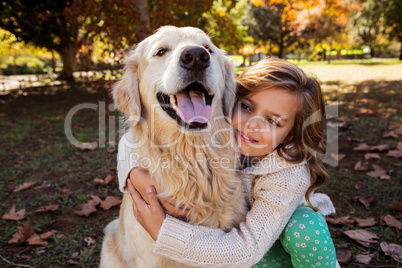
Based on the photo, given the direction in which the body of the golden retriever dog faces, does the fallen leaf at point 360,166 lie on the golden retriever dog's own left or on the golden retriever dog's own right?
on the golden retriever dog's own left

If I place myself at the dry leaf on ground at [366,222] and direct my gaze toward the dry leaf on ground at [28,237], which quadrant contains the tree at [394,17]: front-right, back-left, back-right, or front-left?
back-right

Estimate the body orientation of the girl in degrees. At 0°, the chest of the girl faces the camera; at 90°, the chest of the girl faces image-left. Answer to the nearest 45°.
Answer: approximately 45°

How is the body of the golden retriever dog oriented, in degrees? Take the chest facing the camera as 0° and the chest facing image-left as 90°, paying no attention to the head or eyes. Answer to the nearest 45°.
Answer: approximately 315°

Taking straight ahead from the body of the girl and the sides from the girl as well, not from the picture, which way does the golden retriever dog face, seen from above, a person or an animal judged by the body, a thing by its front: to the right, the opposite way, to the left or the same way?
to the left

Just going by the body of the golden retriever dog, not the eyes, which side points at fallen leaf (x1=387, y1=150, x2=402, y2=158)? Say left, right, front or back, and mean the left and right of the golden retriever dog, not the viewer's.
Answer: left

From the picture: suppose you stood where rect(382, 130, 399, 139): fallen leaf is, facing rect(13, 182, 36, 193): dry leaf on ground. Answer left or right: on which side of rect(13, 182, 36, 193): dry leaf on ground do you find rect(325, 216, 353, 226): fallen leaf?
left
